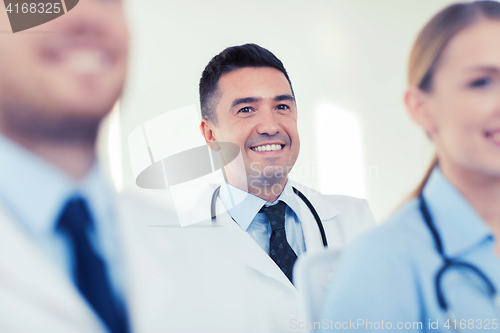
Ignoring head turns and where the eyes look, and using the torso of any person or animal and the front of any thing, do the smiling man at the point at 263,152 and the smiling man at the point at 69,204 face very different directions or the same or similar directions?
same or similar directions

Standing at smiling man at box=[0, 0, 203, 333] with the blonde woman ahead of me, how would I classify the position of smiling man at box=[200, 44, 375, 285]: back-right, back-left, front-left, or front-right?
front-left

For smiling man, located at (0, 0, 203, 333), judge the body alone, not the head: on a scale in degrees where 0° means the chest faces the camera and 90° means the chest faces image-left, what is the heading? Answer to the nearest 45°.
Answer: approximately 315°

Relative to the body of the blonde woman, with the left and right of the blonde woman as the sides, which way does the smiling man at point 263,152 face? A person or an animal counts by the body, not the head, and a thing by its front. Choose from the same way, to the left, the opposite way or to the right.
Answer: the same way
